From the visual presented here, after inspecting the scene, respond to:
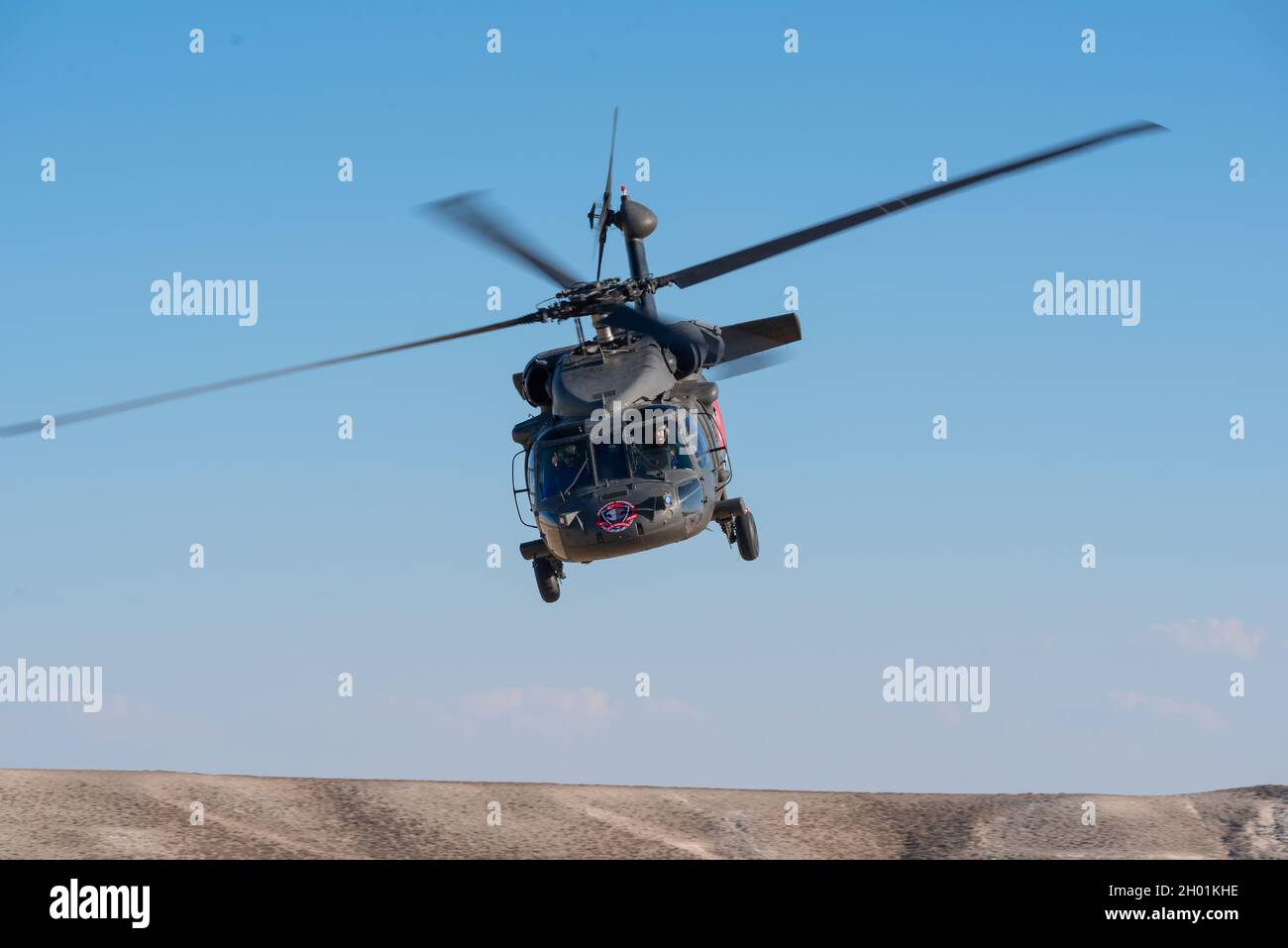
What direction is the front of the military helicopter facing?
toward the camera
